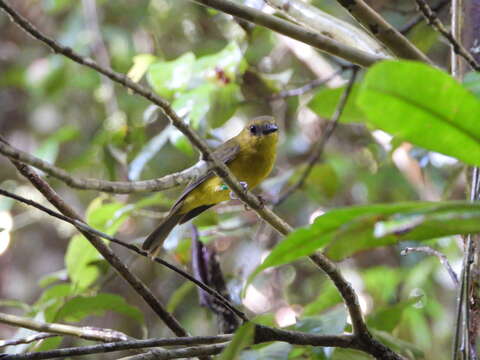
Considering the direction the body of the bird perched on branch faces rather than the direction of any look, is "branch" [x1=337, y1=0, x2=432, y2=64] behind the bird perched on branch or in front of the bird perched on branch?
in front

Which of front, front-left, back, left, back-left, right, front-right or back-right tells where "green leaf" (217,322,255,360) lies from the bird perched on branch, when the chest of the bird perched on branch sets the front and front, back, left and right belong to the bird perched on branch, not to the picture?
front-right

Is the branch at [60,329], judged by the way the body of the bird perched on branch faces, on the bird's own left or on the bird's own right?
on the bird's own right

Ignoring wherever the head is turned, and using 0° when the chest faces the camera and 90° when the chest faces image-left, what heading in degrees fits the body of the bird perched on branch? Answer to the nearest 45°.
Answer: approximately 315°

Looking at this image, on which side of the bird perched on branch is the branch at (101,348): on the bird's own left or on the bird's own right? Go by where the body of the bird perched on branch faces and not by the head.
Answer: on the bird's own right
